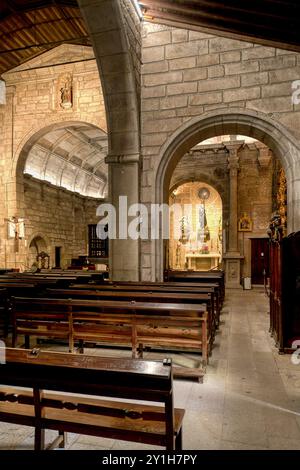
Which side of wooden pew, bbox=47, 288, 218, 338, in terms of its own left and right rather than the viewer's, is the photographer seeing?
back

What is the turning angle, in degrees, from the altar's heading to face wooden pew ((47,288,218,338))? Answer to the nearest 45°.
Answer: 0° — it already faces it

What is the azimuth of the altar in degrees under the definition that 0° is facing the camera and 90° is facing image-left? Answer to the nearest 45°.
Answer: approximately 0°

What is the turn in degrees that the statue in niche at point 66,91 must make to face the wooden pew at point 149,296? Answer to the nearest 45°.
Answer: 0° — it already faces it

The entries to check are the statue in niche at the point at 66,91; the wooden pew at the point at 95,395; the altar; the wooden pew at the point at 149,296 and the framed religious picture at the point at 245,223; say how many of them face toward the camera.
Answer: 3

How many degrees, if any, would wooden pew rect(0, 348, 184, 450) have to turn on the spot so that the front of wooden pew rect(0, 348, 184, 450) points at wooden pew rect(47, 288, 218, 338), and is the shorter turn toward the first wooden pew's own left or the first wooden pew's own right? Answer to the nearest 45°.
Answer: approximately 45° to the first wooden pew's own left

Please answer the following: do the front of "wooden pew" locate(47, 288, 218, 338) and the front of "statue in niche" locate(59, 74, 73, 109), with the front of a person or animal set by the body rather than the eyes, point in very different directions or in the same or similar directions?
very different directions

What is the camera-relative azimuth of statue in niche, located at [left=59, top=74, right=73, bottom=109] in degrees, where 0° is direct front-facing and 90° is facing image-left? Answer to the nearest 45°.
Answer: approximately 0°

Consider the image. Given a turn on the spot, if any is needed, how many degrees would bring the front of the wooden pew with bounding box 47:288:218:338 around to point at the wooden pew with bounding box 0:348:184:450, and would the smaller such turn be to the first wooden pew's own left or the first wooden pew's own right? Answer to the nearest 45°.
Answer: approximately 180°

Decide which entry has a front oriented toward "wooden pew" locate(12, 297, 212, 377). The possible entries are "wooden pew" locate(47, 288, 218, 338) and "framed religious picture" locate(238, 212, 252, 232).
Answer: the framed religious picture

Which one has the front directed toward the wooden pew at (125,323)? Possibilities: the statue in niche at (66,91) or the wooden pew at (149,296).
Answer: the statue in niche
